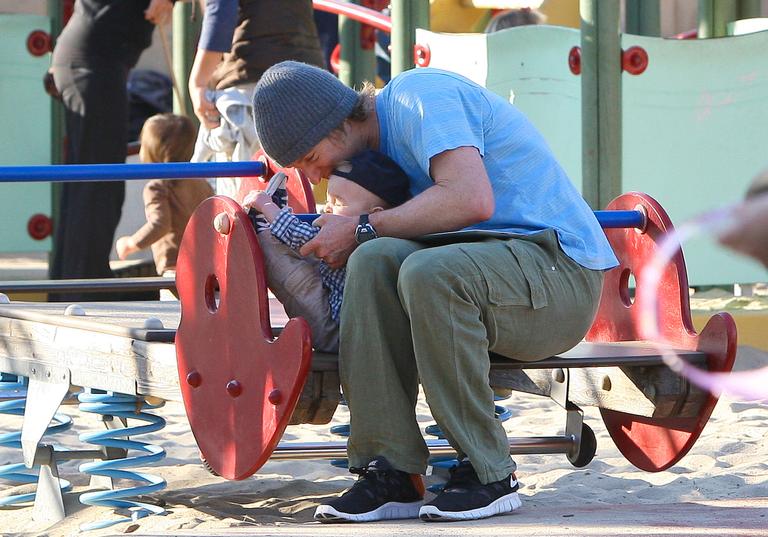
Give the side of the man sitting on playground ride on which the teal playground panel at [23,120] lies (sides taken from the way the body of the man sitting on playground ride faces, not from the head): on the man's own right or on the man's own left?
on the man's own right

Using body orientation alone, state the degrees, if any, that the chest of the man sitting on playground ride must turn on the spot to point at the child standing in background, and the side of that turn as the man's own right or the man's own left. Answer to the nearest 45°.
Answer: approximately 90° to the man's own right

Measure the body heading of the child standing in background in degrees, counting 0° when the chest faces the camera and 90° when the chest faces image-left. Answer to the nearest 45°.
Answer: approximately 135°

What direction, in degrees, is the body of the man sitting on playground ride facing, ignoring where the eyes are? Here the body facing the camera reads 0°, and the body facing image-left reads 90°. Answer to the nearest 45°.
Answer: approximately 90°

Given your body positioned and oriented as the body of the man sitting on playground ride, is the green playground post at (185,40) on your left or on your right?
on your right

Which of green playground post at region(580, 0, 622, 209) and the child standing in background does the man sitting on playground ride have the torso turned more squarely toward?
the child standing in background

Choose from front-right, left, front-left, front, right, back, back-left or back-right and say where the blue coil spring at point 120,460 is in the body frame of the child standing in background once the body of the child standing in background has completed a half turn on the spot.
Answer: front-right

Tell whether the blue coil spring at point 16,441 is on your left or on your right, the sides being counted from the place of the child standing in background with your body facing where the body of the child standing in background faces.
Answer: on your left

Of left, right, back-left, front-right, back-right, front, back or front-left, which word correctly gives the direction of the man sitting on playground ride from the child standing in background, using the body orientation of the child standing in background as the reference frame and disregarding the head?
back-left

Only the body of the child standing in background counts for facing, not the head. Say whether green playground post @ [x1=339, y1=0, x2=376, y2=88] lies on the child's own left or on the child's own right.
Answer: on the child's own right
